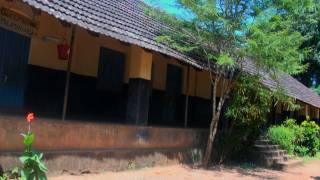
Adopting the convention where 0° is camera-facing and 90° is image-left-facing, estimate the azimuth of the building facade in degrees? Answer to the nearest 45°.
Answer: approximately 315°

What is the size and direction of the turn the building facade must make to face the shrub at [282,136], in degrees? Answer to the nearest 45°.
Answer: approximately 90° to its left

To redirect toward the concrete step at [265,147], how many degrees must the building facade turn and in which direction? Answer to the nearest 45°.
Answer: approximately 90° to its left

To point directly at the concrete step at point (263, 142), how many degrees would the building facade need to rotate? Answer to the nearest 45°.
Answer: approximately 90° to its left

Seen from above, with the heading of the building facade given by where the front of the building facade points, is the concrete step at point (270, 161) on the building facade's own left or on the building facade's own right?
on the building facade's own left

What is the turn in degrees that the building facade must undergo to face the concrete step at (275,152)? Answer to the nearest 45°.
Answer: approximately 90° to its left

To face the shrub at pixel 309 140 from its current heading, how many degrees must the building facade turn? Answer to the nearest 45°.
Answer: approximately 90° to its left
